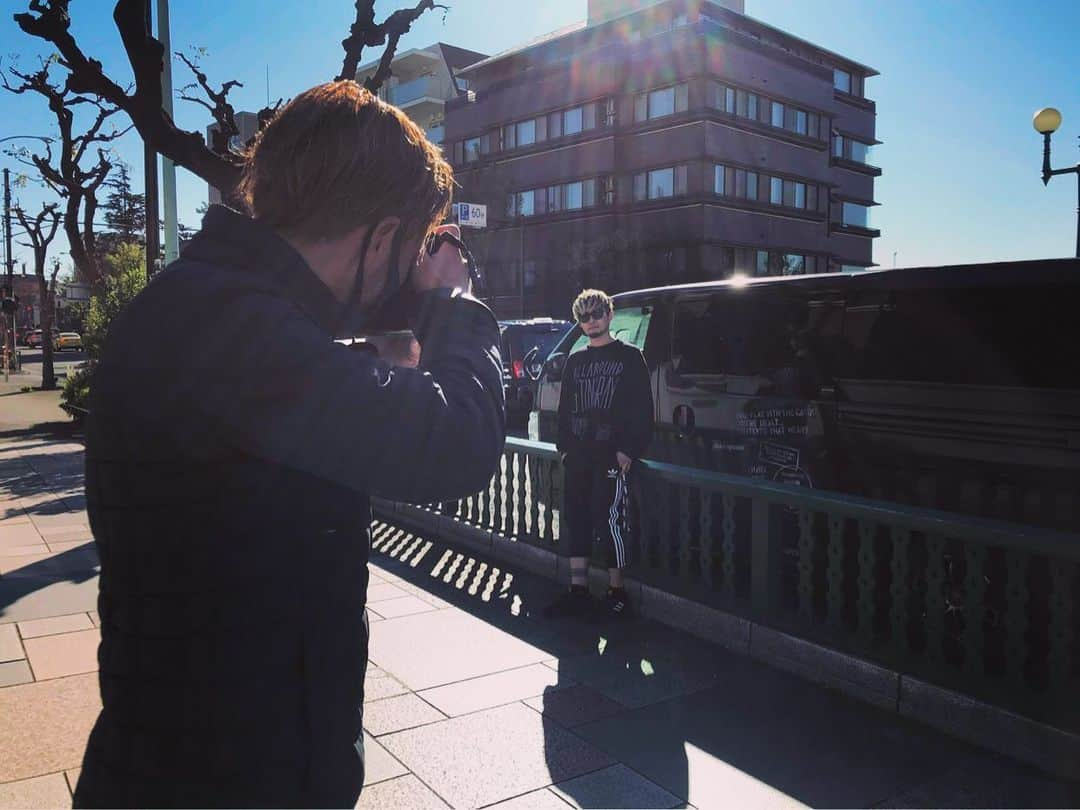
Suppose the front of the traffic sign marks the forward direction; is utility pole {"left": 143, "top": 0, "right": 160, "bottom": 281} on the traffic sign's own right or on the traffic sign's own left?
on the traffic sign's own right

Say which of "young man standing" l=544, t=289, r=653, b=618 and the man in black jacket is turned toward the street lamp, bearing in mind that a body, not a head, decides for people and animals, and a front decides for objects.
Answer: the man in black jacket

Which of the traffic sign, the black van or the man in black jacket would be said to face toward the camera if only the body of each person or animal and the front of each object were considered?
the traffic sign

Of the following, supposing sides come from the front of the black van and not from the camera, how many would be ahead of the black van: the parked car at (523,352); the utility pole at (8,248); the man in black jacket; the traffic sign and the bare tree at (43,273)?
4

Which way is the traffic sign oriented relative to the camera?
toward the camera

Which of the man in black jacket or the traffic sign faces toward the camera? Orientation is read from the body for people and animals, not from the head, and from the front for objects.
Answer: the traffic sign

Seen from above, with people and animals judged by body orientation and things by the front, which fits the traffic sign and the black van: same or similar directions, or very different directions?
very different directions

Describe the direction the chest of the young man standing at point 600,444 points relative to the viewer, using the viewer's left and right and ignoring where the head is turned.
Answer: facing the viewer and to the left of the viewer

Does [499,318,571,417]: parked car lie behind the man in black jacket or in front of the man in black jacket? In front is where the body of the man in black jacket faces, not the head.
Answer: in front

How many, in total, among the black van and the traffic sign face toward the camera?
1

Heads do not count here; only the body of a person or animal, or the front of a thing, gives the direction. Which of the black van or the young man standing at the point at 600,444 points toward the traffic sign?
the black van

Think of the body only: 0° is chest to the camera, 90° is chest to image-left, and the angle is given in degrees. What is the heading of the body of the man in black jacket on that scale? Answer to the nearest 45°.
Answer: approximately 225°

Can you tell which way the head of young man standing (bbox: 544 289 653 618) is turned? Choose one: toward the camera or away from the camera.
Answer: toward the camera

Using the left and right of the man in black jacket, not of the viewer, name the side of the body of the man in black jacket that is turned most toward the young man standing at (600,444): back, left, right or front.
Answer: front

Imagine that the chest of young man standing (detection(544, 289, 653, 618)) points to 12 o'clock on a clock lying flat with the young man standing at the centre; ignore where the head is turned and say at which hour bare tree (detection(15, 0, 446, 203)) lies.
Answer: The bare tree is roughly at 3 o'clock from the young man standing.

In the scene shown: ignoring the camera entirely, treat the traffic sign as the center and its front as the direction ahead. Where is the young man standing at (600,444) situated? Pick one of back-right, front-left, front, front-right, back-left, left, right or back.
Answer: front

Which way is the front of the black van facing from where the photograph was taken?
facing away from the viewer and to the left of the viewer

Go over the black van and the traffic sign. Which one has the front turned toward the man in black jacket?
the traffic sign

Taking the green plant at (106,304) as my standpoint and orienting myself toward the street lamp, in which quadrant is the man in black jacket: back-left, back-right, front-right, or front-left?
front-right

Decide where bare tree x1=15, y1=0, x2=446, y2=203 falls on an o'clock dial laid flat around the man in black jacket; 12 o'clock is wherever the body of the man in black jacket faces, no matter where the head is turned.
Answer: The bare tree is roughly at 10 o'clock from the man in black jacket.
